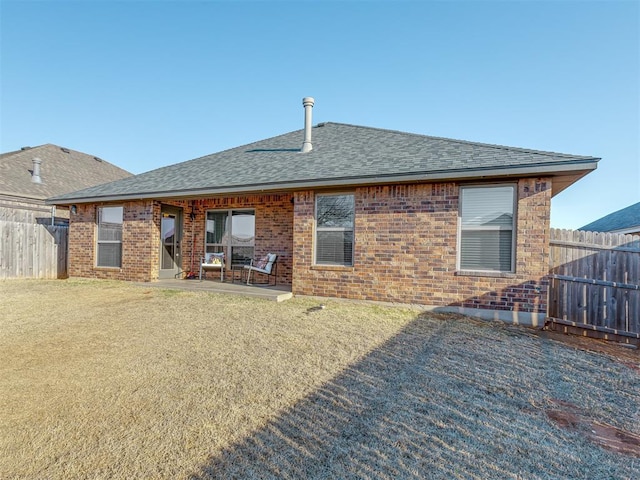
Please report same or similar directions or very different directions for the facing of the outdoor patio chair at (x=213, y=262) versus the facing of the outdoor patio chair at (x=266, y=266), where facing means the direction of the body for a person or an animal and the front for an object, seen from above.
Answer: same or similar directions

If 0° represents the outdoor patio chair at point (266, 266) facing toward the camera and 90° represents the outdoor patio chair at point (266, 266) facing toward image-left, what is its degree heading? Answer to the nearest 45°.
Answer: approximately 45°

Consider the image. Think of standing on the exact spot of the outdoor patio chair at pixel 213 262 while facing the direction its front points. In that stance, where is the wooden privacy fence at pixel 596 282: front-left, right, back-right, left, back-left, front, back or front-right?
left

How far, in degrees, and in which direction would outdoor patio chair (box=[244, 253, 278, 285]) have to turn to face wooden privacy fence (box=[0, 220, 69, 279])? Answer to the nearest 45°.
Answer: approximately 90° to its right

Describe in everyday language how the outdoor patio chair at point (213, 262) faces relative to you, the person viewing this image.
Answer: facing the viewer and to the left of the viewer

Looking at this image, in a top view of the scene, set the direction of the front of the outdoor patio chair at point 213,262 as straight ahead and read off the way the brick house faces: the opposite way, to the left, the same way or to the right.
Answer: the opposite way

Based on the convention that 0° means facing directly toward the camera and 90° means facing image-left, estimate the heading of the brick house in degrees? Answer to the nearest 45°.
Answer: approximately 225°

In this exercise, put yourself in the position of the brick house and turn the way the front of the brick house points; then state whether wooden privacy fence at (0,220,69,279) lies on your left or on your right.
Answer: on your left

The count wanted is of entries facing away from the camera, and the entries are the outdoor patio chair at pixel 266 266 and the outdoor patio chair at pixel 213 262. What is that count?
0

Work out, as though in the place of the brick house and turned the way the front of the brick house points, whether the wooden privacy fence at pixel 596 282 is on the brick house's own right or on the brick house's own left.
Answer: on the brick house's own right

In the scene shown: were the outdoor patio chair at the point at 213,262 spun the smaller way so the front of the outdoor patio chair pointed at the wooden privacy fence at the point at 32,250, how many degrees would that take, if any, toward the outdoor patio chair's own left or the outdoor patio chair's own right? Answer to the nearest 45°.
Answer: approximately 90° to the outdoor patio chair's own right

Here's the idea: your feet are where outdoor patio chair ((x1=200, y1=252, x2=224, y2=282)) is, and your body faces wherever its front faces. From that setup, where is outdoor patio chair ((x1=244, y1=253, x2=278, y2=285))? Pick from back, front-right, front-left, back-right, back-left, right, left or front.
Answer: left
